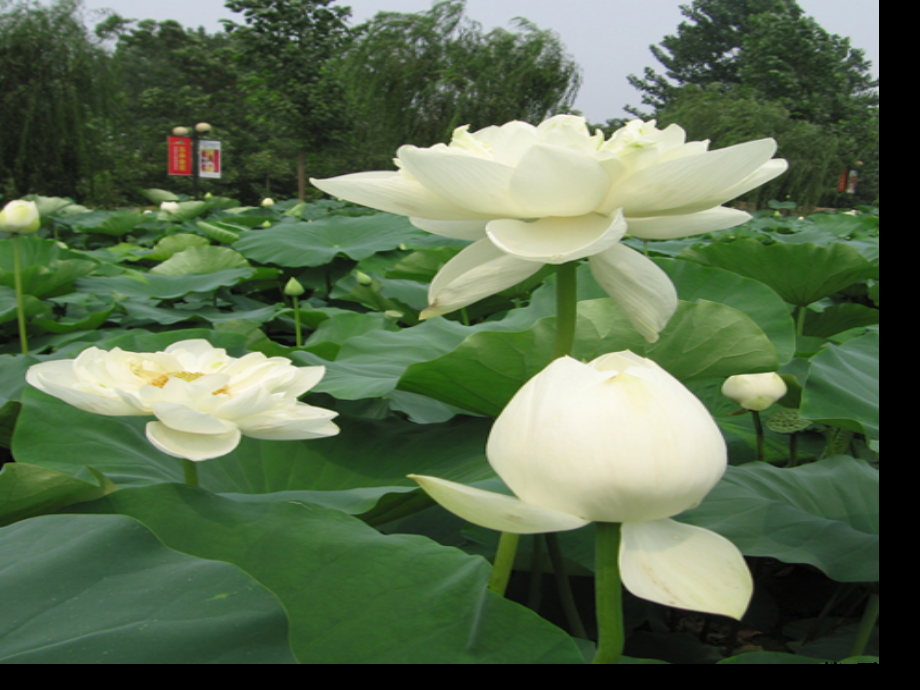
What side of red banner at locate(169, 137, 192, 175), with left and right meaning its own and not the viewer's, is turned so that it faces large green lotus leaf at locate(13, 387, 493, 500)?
front

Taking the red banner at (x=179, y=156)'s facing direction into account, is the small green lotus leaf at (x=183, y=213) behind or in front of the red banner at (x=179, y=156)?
in front

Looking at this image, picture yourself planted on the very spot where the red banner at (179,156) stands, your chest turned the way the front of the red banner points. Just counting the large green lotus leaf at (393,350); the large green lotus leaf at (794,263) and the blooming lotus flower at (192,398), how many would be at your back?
0

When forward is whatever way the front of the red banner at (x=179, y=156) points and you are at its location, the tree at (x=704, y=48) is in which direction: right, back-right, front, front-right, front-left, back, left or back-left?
back-left

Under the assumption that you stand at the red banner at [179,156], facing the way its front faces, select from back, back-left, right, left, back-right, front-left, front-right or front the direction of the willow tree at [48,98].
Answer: back-right

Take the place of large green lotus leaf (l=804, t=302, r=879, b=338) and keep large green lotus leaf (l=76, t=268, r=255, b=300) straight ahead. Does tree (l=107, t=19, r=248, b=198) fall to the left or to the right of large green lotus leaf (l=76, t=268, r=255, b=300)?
right

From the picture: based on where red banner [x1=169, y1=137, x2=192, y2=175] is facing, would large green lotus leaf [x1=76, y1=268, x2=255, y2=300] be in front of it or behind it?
in front

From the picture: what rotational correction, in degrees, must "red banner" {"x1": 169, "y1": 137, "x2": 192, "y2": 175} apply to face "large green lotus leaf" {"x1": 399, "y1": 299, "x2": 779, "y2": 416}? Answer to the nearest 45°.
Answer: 0° — it already faces it

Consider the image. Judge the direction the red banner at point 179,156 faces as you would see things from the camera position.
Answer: facing the viewer

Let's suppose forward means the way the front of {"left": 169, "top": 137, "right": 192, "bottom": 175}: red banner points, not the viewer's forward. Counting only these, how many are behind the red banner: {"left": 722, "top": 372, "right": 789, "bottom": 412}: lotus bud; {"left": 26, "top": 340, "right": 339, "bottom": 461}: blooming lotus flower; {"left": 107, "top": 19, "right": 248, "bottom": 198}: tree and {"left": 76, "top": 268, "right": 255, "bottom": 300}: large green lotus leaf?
1

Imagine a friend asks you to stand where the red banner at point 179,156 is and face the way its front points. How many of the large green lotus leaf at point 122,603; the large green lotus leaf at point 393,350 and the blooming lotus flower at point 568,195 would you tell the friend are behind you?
0

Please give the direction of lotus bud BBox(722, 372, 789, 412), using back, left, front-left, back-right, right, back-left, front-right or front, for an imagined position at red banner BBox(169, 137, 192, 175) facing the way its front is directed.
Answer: front

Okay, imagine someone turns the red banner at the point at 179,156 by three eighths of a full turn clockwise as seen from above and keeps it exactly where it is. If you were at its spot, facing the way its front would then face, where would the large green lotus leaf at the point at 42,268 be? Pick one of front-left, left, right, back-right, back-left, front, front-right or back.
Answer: back-left
